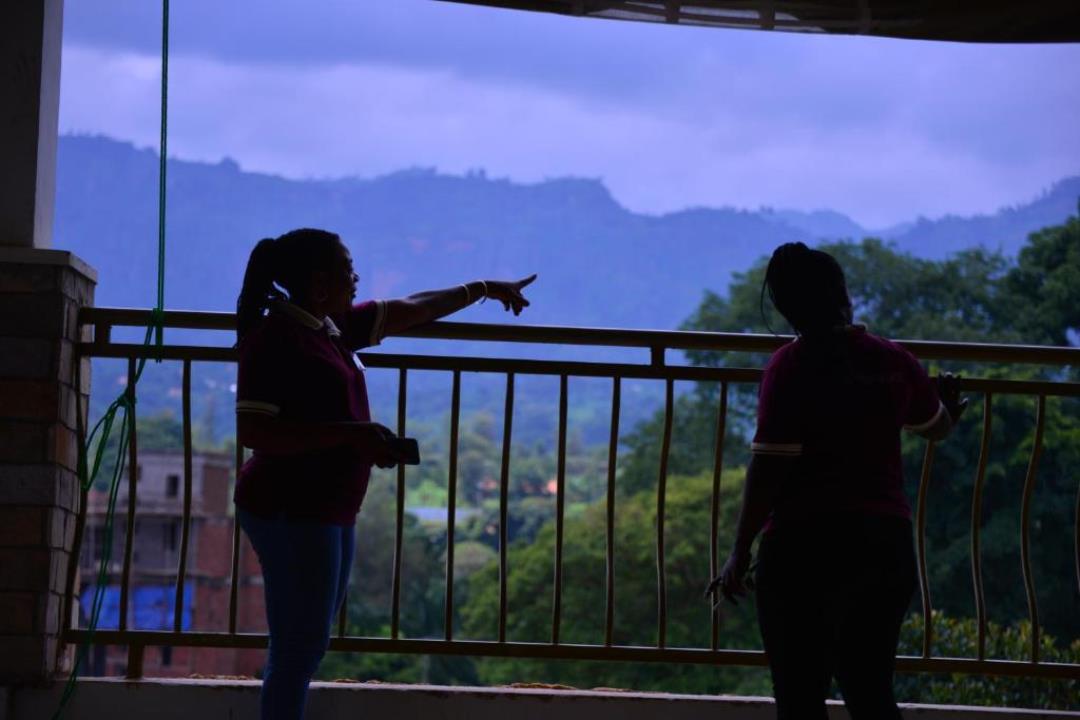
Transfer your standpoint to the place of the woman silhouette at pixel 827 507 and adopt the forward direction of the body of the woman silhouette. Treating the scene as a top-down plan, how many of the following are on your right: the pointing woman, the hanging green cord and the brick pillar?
0

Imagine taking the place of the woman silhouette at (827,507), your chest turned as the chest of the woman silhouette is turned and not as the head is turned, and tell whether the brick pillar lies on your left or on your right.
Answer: on your left

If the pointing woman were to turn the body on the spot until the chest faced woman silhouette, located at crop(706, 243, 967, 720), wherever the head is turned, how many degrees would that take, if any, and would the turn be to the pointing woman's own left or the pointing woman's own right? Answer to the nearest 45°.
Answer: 0° — they already face them

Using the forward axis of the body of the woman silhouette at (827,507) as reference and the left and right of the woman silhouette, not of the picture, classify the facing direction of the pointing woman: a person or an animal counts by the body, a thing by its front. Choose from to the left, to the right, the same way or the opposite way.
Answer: to the right

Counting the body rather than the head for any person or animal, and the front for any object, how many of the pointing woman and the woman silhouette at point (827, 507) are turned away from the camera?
1

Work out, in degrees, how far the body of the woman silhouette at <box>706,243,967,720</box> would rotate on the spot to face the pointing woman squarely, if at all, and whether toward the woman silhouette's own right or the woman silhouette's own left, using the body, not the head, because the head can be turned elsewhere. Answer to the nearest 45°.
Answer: approximately 90° to the woman silhouette's own left

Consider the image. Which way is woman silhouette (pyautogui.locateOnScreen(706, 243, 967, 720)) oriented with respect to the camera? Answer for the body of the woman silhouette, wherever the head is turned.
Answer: away from the camera

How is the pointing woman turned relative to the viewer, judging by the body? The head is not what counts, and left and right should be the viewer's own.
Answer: facing to the right of the viewer

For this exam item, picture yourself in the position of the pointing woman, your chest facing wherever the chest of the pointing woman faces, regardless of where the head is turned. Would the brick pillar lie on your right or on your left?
on your left

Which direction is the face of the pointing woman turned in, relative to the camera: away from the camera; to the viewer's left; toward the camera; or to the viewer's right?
to the viewer's right

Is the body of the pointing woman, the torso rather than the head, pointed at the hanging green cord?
no
